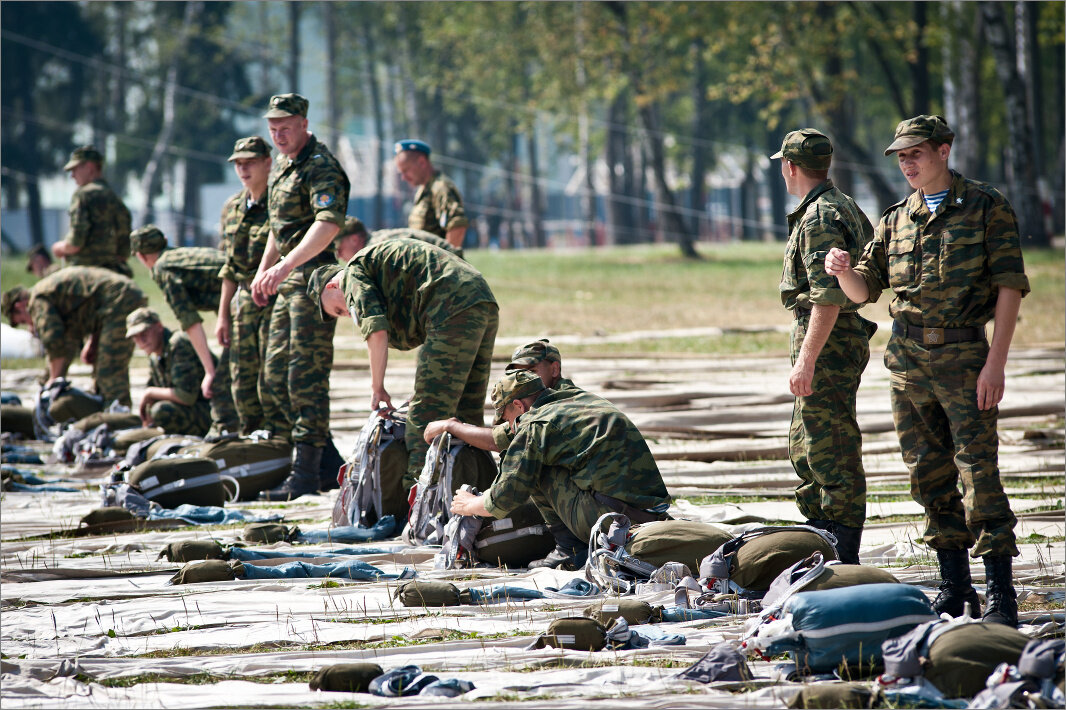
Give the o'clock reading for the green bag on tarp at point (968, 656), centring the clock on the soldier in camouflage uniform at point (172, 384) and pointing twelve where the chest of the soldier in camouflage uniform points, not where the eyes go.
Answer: The green bag on tarp is roughly at 10 o'clock from the soldier in camouflage uniform.

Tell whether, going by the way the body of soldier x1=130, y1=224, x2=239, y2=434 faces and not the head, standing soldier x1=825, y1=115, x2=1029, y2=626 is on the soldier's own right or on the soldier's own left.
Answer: on the soldier's own left

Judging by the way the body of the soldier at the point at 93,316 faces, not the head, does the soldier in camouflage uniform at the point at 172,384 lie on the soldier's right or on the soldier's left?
on the soldier's left

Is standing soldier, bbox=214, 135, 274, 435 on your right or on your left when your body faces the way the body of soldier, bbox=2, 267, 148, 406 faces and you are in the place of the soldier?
on your left

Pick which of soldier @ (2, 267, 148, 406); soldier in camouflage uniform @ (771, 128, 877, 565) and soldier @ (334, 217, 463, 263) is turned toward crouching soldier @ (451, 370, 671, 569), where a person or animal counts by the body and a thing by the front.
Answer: the soldier in camouflage uniform

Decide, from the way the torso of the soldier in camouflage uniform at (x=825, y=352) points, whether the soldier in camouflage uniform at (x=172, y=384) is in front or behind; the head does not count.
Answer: in front

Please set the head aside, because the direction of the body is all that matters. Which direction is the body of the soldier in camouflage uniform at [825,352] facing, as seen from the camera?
to the viewer's left

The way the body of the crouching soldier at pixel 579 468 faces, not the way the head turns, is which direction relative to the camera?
to the viewer's left

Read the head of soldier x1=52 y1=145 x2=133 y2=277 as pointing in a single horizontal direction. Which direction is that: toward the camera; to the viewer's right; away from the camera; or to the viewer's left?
to the viewer's left

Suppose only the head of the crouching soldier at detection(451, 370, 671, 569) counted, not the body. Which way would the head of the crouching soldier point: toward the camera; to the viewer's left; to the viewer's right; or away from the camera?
to the viewer's left

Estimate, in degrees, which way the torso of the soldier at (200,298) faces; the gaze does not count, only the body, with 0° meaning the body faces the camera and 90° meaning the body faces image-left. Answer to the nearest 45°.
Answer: approximately 90°

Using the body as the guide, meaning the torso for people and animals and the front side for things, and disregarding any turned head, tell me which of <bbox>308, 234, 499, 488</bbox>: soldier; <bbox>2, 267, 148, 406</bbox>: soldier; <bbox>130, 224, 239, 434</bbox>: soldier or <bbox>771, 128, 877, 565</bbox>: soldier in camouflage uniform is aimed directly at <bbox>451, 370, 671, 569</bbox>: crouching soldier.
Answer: the soldier in camouflage uniform

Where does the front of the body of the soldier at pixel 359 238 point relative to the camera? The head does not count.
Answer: to the viewer's left

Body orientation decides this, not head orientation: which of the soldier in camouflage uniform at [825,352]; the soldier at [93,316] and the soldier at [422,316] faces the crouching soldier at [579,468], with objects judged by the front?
the soldier in camouflage uniform

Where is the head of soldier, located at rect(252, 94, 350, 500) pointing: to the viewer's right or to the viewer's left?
to the viewer's left

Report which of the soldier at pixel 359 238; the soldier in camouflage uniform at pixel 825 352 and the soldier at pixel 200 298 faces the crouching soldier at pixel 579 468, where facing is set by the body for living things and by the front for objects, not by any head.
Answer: the soldier in camouflage uniform

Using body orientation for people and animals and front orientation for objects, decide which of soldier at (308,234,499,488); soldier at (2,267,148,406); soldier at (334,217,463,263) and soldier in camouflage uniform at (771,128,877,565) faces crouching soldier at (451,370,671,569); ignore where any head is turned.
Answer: the soldier in camouflage uniform
